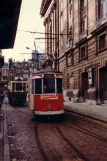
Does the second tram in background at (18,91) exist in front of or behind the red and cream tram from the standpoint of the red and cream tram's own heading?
behind

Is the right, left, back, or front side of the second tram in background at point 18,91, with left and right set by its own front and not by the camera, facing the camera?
front

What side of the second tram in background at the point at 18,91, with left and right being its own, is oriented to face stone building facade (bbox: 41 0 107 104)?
left

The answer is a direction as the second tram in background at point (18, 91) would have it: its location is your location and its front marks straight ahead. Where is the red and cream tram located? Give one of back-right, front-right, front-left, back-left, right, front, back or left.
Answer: front

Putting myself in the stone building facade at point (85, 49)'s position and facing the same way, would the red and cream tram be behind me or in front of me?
in front

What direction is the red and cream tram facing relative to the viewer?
toward the camera

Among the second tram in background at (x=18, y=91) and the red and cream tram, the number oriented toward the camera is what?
2

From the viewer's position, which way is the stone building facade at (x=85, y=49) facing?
facing the viewer and to the left of the viewer

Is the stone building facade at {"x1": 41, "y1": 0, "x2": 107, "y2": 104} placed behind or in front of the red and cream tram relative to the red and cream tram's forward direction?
behind
